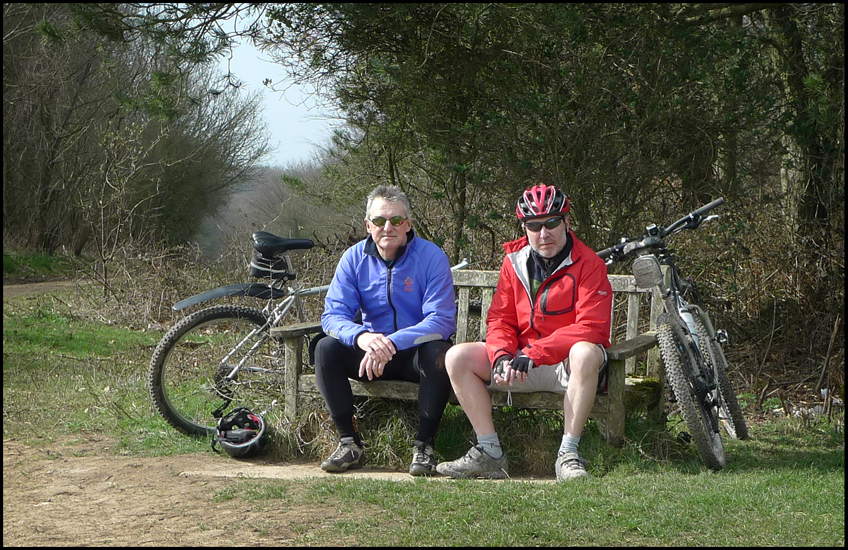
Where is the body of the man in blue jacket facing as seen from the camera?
toward the camera

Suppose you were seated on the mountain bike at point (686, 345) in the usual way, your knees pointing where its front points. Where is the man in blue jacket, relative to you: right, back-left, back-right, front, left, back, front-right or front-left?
right

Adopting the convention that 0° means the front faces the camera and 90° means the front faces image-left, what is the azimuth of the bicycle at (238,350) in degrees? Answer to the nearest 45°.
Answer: approximately 270°

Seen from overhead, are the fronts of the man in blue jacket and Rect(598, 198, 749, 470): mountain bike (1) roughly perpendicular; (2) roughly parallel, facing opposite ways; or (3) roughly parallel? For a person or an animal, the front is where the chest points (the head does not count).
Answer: roughly parallel

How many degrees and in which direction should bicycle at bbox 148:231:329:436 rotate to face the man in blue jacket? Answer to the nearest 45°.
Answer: approximately 45° to its right

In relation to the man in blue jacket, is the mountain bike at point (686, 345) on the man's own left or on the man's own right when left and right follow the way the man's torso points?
on the man's own left

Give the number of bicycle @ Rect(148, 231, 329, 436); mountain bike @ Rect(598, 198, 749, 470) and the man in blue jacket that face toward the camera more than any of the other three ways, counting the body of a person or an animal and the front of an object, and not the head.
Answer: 2

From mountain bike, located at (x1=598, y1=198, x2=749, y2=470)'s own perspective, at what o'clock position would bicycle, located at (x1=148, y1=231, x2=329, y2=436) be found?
The bicycle is roughly at 3 o'clock from the mountain bike.

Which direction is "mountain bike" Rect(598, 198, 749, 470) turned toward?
toward the camera

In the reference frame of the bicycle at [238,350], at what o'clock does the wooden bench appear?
The wooden bench is roughly at 1 o'clock from the bicycle.

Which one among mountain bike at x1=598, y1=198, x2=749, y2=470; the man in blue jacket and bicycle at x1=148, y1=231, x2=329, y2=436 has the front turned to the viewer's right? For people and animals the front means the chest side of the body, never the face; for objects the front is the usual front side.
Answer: the bicycle

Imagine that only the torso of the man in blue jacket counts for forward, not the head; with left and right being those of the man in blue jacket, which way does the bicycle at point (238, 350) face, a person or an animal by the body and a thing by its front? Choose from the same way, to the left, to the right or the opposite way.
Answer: to the left

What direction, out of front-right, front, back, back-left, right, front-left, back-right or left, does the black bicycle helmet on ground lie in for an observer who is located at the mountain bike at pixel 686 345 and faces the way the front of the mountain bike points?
right

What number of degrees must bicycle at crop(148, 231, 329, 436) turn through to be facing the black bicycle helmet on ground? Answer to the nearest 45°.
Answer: approximately 90° to its right

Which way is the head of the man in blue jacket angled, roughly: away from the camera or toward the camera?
toward the camera
